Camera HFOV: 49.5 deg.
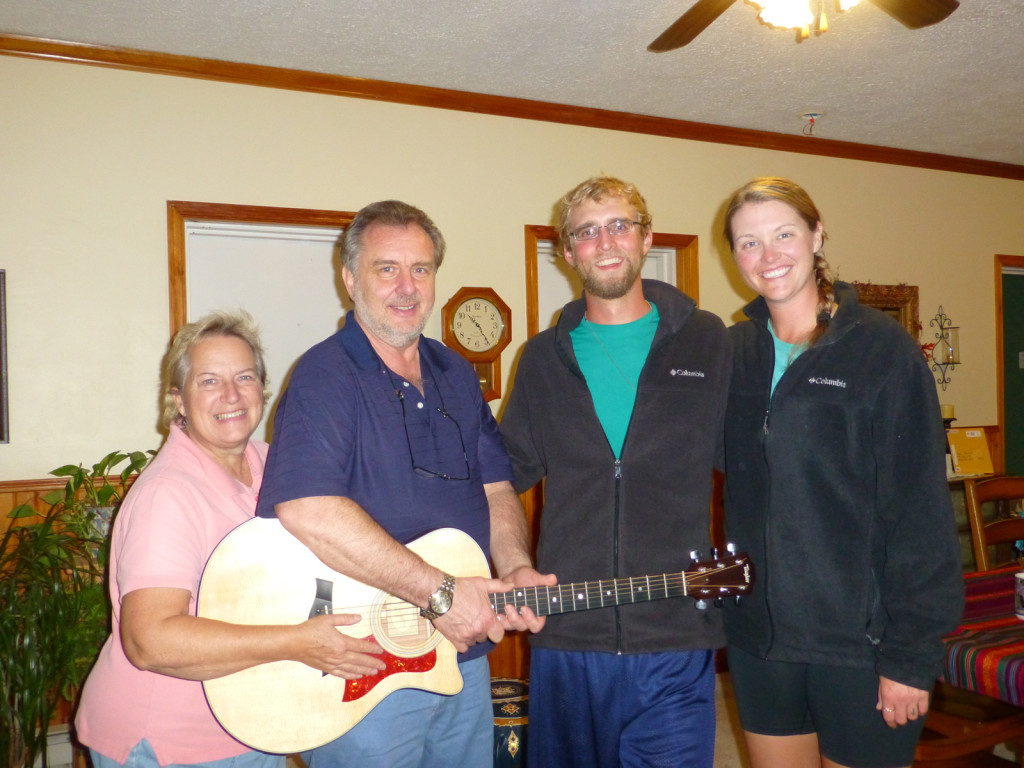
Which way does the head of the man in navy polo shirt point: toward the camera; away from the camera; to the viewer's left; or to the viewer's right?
toward the camera

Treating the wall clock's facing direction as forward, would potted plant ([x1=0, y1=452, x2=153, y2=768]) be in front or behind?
in front

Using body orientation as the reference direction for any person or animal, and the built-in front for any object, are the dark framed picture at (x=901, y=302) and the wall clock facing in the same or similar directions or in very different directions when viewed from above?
same or similar directions

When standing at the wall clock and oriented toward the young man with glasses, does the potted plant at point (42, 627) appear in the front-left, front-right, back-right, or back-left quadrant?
front-right

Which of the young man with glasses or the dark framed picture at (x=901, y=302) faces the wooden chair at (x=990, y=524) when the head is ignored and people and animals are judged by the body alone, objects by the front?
the dark framed picture

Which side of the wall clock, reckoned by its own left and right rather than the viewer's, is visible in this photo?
front

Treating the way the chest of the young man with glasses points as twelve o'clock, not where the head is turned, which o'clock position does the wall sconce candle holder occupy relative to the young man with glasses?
The wall sconce candle holder is roughly at 7 o'clock from the young man with glasses.

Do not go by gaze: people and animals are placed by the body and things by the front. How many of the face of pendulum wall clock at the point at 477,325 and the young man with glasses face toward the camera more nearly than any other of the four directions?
2

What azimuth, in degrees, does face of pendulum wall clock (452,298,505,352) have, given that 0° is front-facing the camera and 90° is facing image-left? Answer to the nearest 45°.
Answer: approximately 0°

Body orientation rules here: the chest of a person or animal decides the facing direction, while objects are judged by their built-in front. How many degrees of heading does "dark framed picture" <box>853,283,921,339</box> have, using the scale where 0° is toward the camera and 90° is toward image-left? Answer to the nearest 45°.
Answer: approximately 0°

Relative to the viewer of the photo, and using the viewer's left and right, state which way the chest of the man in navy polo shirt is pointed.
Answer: facing the viewer and to the right of the viewer

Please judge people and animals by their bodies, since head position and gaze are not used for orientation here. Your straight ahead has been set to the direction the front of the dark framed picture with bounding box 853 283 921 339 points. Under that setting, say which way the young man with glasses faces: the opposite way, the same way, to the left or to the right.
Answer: the same way

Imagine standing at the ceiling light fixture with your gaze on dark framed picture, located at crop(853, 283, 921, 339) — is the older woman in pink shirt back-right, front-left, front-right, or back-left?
back-left

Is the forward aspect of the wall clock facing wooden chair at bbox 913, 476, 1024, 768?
no

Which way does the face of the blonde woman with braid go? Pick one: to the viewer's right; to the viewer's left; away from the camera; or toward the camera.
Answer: toward the camera

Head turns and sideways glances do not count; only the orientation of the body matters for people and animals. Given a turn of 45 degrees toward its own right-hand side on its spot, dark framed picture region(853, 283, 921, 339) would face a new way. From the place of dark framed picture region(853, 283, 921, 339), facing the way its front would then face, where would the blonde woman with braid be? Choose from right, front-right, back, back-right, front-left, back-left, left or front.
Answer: front-left

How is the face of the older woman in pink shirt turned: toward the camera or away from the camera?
toward the camera
